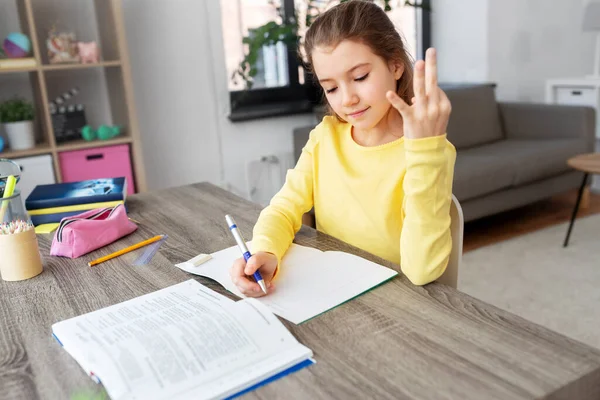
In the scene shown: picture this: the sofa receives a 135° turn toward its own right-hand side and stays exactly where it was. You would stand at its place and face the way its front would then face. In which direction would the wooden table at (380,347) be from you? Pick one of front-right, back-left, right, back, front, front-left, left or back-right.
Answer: left

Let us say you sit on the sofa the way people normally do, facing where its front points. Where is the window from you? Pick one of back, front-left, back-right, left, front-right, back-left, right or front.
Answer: back-right

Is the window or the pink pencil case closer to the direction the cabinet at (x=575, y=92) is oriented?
the pink pencil case

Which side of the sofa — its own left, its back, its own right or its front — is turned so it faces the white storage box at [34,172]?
right

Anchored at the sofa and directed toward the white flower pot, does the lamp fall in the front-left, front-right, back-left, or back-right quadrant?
back-right

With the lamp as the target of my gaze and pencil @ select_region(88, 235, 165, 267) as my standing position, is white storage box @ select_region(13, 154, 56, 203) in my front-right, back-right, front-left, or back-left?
front-left

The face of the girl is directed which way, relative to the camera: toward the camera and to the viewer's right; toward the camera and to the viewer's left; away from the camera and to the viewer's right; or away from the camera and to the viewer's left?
toward the camera and to the viewer's left

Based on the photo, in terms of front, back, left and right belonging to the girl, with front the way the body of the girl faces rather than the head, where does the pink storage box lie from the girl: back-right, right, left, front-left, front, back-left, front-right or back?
right

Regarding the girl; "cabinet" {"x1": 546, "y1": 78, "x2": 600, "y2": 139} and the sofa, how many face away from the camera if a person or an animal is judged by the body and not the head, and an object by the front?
0

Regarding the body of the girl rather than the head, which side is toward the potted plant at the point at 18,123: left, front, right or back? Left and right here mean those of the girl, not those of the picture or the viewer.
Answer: right

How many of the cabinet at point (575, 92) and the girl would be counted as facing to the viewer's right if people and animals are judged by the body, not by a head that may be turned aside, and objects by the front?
0

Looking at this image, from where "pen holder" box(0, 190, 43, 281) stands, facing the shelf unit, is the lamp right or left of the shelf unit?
right

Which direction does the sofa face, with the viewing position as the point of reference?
facing the viewer and to the right of the viewer

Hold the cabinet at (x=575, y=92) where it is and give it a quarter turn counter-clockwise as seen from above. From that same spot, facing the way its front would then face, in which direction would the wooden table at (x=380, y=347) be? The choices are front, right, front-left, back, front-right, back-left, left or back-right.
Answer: right

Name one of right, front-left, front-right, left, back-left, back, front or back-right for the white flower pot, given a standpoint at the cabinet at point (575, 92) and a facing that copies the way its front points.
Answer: front-right

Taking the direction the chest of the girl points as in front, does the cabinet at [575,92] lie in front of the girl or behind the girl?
behind

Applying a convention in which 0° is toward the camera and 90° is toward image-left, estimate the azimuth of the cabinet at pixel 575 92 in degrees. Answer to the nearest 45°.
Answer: approximately 0°
